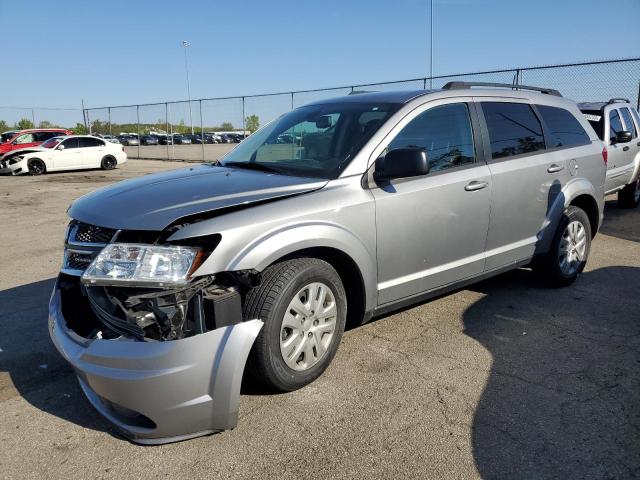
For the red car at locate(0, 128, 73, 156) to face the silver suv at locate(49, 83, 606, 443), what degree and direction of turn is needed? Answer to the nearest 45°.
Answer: approximately 90° to its left

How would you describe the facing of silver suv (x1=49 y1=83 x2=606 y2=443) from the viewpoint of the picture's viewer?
facing the viewer and to the left of the viewer

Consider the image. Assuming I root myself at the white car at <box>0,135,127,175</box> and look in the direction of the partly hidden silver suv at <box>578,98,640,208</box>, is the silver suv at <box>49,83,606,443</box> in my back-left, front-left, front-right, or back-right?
front-right

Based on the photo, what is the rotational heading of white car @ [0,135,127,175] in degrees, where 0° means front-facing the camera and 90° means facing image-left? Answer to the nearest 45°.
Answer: approximately 90°

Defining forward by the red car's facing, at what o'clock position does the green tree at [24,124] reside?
The green tree is roughly at 3 o'clock from the red car.

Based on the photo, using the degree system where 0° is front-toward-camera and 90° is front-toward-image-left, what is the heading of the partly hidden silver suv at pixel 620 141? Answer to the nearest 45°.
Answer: approximately 45°

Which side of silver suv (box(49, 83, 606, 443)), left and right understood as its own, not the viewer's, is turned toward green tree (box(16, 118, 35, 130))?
right

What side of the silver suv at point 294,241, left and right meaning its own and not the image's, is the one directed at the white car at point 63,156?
right

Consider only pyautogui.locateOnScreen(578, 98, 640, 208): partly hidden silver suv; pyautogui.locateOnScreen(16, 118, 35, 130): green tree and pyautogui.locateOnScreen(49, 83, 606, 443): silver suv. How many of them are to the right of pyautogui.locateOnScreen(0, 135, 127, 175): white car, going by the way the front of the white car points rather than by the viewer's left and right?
1

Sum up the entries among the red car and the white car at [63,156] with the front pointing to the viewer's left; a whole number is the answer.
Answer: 2

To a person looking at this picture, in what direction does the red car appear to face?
facing to the left of the viewer

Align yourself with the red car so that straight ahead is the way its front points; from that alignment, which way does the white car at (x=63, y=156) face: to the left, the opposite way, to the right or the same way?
the same way

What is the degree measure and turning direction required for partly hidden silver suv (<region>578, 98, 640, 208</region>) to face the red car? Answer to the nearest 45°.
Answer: approximately 45° to its right
